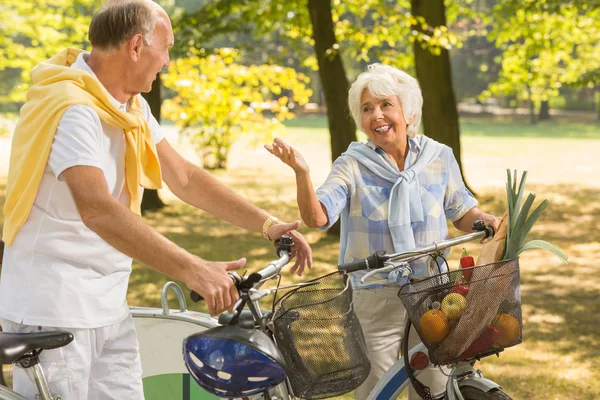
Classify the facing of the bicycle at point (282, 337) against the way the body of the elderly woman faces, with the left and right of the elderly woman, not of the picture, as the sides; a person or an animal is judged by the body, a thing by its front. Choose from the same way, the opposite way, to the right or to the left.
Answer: to the left

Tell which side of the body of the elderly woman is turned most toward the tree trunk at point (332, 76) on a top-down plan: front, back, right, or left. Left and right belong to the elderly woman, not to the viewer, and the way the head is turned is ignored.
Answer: back

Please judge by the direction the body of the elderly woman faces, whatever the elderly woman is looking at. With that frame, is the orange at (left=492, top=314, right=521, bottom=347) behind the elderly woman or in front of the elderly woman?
in front

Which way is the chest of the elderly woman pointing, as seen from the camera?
toward the camera

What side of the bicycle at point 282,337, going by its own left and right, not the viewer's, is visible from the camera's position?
right

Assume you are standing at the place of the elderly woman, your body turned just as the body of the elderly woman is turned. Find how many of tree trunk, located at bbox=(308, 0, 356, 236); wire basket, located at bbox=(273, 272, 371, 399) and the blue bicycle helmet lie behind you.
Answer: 1

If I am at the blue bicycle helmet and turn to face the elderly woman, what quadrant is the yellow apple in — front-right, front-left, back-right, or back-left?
front-right

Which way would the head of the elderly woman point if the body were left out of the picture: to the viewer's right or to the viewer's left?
to the viewer's left

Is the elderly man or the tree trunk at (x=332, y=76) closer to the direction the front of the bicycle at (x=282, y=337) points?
the tree trunk

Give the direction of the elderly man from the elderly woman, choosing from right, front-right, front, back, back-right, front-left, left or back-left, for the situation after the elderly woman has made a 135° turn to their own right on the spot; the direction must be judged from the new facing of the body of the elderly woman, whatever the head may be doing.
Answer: left

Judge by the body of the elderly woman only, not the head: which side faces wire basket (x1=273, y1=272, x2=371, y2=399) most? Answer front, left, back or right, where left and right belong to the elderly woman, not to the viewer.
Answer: front

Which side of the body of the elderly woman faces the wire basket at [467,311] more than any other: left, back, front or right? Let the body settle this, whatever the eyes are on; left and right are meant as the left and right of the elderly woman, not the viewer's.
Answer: front

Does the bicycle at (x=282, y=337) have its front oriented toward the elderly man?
no
